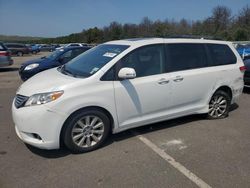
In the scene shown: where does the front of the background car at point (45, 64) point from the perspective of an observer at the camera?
facing the viewer and to the left of the viewer

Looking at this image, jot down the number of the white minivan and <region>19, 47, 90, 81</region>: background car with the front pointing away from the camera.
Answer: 0

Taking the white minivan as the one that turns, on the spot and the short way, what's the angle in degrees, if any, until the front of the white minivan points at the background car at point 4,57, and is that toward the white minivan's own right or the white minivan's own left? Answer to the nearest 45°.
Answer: approximately 90° to the white minivan's own right

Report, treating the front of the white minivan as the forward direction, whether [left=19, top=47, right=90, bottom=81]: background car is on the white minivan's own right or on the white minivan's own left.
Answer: on the white minivan's own right

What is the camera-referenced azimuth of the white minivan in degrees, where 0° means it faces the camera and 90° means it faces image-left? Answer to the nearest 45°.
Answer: approximately 45°

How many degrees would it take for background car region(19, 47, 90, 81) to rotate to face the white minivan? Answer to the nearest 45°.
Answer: approximately 45° to its left
